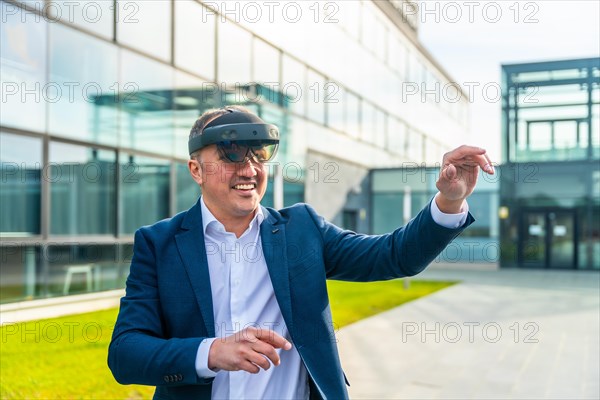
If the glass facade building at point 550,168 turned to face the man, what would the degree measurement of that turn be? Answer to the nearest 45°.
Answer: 0° — it already faces them

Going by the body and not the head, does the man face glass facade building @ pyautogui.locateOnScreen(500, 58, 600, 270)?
no

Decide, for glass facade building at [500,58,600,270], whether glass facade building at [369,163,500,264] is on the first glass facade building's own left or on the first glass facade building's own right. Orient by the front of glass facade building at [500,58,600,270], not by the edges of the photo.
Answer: on the first glass facade building's own right

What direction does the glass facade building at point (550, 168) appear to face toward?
toward the camera

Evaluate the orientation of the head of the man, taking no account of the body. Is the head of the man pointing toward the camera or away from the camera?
toward the camera

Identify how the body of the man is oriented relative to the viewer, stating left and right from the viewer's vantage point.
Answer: facing the viewer and to the right of the viewer

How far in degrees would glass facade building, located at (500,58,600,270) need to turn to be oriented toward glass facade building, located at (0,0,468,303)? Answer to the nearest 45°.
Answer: approximately 45° to its right

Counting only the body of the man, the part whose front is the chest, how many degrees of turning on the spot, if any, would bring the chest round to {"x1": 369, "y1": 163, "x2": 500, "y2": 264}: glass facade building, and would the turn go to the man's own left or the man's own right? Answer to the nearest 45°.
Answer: approximately 135° to the man's own left

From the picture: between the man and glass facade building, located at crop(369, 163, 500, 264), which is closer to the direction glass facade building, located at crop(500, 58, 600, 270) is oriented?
the man

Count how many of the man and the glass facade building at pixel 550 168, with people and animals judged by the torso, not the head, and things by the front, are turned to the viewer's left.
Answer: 0
